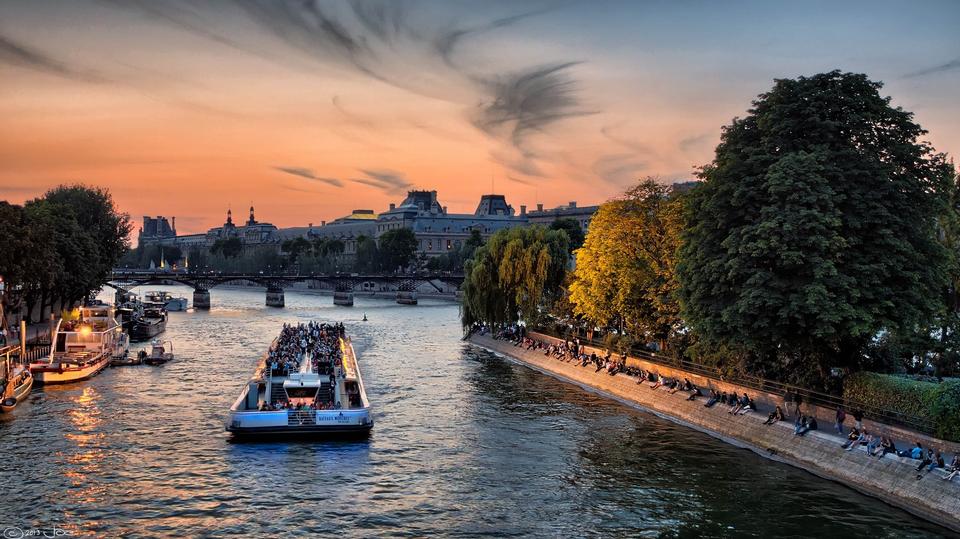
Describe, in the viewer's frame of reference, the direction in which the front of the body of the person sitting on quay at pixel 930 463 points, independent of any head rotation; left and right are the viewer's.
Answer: facing the viewer and to the left of the viewer

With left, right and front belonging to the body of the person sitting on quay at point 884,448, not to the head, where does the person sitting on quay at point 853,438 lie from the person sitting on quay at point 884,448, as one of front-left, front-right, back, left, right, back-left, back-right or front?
right

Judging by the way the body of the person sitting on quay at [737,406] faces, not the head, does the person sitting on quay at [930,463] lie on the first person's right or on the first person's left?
on the first person's left

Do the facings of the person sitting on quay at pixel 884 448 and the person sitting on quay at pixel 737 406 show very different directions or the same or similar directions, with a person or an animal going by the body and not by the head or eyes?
same or similar directions

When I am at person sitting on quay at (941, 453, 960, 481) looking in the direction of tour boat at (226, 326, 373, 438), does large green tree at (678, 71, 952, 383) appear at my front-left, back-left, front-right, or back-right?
front-right

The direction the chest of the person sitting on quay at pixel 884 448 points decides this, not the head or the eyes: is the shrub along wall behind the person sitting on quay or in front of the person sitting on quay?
behind

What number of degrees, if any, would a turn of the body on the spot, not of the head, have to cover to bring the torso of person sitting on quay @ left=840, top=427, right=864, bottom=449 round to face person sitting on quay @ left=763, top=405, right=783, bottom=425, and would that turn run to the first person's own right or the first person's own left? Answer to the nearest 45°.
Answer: approximately 90° to the first person's own right

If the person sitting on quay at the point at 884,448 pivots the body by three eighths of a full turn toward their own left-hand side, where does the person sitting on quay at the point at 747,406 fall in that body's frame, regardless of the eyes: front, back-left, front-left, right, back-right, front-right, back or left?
back-left

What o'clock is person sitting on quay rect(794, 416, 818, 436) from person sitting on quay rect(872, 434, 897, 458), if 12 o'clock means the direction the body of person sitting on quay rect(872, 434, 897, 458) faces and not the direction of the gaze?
person sitting on quay rect(794, 416, 818, 436) is roughly at 3 o'clock from person sitting on quay rect(872, 434, 897, 458).

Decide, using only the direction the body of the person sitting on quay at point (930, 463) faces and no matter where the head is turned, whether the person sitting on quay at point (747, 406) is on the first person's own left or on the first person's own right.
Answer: on the first person's own right

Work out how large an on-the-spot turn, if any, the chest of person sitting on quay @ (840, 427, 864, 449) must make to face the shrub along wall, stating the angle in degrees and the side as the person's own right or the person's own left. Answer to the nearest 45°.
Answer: approximately 180°

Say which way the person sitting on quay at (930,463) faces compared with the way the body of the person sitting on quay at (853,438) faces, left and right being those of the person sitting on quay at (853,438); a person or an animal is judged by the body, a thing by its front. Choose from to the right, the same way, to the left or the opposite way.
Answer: the same way

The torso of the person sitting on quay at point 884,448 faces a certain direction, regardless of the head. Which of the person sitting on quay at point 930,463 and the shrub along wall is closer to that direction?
the person sitting on quay

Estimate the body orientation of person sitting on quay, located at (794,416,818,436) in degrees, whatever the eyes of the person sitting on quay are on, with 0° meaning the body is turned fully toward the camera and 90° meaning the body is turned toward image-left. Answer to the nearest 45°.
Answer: approximately 45°
